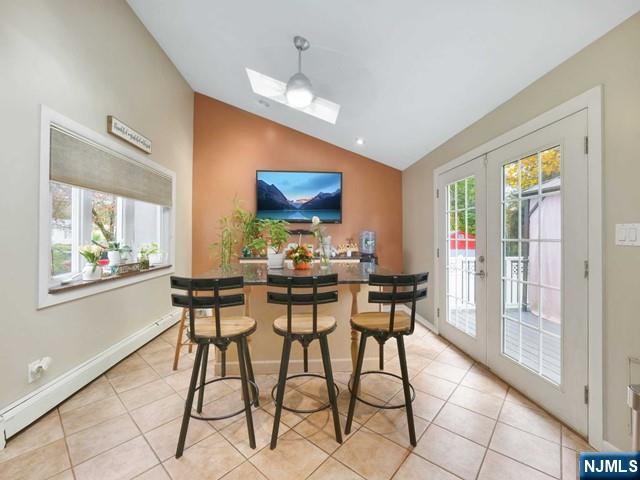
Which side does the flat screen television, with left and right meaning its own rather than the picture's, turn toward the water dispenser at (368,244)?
left

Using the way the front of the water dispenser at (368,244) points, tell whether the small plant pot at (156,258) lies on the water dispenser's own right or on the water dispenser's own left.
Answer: on the water dispenser's own right

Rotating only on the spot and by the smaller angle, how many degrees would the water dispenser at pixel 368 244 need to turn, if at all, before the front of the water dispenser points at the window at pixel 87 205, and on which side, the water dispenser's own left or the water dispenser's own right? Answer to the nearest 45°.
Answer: approximately 45° to the water dispenser's own right

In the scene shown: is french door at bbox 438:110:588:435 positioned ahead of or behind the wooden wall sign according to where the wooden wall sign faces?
ahead

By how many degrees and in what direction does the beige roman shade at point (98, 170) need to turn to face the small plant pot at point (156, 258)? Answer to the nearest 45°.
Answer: approximately 90° to its left

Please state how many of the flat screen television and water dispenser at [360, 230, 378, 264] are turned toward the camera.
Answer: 2

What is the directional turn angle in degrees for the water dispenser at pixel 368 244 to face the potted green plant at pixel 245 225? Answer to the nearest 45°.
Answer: approximately 90° to its right

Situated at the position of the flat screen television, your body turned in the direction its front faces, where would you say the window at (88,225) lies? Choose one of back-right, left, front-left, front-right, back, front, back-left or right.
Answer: front-right

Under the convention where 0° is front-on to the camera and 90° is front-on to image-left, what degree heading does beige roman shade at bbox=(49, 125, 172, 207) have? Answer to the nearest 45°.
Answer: approximately 315°

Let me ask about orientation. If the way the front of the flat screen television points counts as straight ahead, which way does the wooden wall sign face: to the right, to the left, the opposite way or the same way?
to the left

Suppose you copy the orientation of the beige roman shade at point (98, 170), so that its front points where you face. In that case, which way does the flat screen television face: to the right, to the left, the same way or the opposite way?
to the right

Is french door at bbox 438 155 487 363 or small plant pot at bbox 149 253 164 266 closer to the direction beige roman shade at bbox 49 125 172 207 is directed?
the french door
